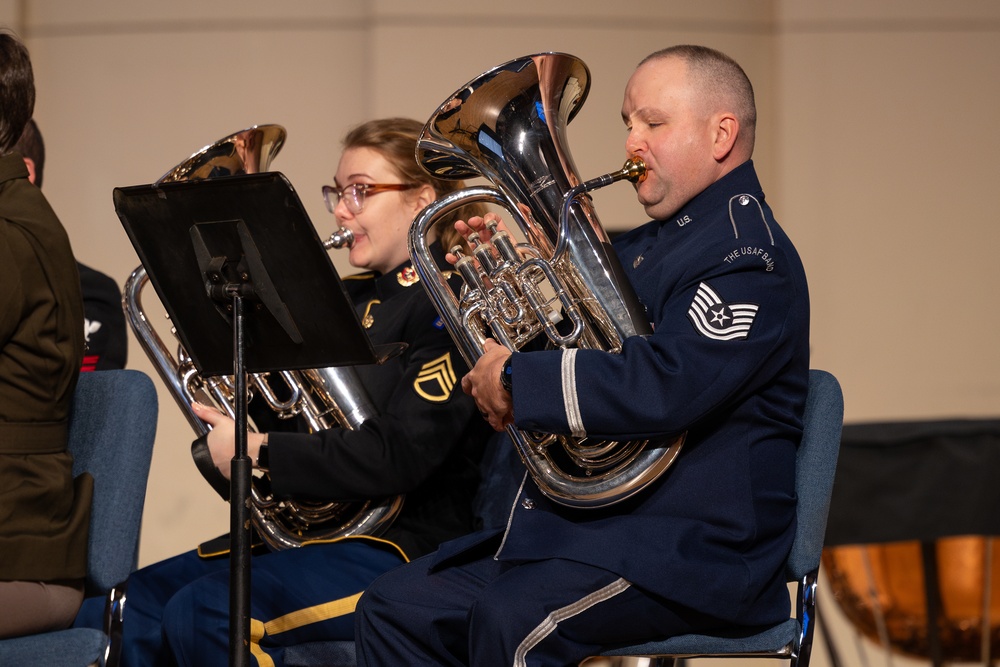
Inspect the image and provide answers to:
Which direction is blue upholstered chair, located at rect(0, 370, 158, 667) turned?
to the viewer's left

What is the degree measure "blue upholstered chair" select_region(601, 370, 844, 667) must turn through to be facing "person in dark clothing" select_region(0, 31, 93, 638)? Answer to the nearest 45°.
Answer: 0° — it already faces them

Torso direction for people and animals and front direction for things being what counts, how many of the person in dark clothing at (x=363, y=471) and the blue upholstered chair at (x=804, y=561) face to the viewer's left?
2

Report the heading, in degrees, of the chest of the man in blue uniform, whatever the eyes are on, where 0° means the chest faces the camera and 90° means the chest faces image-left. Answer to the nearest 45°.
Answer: approximately 90°

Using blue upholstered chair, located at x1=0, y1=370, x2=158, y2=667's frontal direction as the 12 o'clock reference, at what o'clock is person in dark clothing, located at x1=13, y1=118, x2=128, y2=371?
The person in dark clothing is roughly at 3 o'clock from the blue upholstered chair.

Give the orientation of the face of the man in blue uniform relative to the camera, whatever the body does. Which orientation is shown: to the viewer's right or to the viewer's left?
to the viewer's left

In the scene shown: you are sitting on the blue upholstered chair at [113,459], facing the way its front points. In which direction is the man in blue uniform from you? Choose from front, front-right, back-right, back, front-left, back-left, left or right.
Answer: back-left

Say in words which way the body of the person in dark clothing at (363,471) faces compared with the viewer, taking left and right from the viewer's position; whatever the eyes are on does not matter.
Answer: facing to the left of the viewer

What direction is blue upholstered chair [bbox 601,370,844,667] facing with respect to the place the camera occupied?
facing to the left of the viewer

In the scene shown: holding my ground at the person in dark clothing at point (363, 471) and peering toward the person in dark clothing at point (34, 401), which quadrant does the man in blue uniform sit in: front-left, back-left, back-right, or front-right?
back-left

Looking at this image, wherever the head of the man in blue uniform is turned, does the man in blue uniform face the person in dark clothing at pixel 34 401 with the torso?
yes
